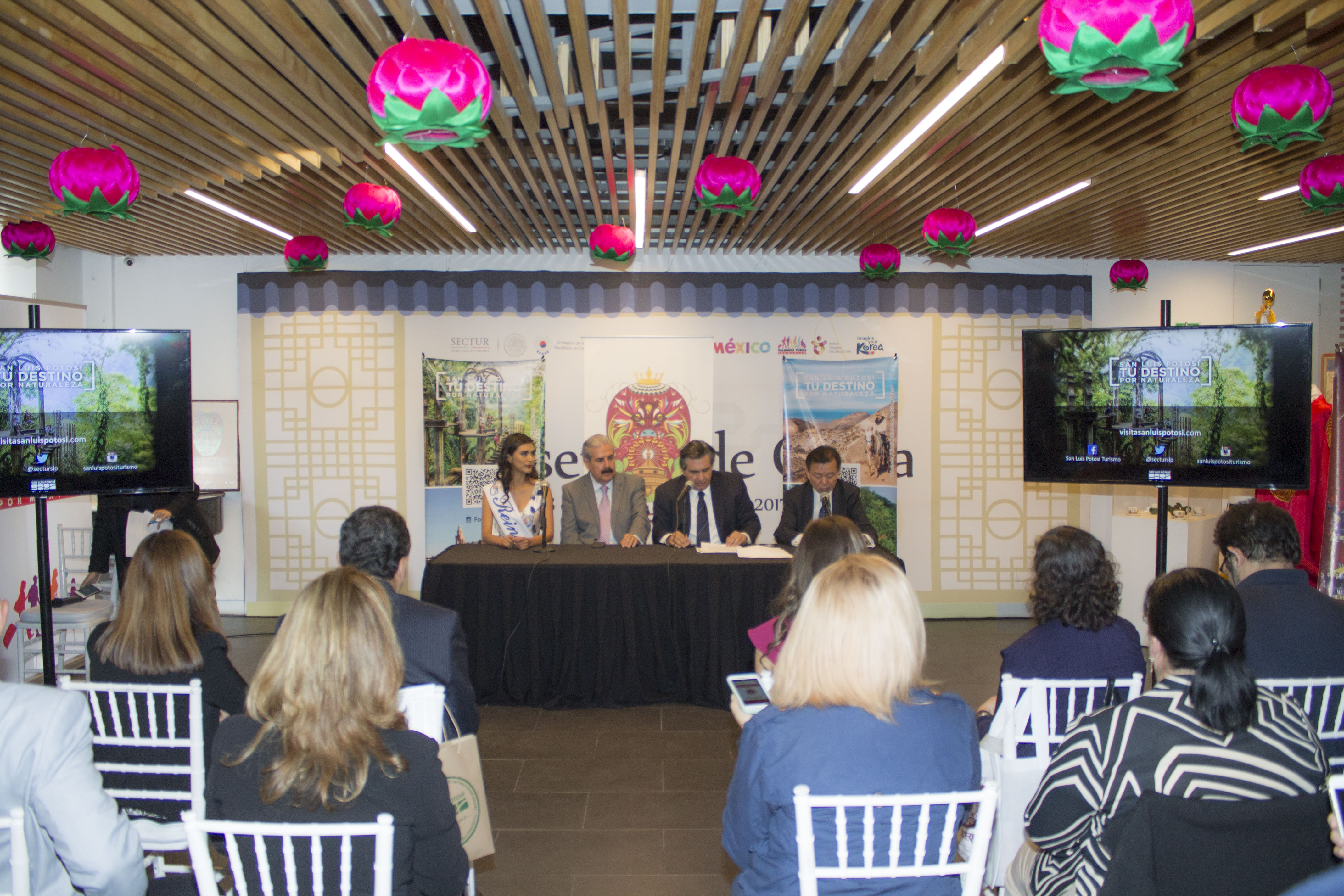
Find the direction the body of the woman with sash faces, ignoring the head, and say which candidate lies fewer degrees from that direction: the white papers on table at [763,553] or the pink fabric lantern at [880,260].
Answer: the white papers on table

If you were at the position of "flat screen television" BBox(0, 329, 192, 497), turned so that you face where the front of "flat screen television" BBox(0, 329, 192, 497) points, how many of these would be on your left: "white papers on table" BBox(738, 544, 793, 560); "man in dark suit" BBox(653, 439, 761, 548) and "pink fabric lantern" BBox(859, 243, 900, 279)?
3

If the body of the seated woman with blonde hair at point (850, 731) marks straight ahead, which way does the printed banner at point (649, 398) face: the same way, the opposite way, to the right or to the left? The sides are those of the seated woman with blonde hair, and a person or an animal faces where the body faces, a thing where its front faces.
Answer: the opposite way

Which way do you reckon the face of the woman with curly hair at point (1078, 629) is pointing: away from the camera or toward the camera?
away from the camera

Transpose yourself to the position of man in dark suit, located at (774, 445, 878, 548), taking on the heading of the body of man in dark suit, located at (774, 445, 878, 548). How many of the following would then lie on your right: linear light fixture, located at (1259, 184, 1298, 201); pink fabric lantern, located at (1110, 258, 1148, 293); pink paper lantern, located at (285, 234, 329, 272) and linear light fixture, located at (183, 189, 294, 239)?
2

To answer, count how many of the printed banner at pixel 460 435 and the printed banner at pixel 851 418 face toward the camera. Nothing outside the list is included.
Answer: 2

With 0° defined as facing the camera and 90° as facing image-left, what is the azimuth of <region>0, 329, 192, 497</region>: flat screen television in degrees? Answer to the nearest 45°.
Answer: approximately 0°

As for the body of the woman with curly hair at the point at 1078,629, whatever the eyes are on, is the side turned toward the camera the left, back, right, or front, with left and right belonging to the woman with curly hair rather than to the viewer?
back

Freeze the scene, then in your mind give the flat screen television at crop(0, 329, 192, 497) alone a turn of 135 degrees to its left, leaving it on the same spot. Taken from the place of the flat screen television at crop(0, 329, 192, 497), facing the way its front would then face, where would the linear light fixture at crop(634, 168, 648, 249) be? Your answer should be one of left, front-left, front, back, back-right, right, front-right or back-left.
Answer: front-right

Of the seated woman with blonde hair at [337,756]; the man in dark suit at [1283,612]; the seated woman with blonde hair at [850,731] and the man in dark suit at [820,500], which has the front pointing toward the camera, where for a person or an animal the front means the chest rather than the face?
the man in dark suit at [820,500]
